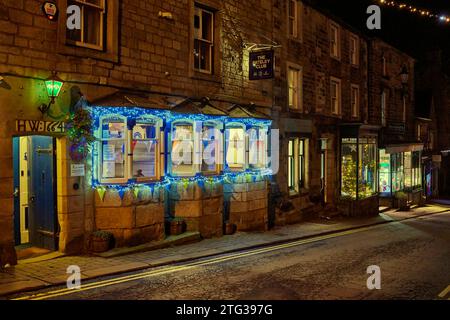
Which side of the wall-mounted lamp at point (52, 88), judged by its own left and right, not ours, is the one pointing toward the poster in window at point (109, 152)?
left

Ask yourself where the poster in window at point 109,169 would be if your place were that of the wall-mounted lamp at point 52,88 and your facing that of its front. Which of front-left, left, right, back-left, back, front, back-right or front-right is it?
left

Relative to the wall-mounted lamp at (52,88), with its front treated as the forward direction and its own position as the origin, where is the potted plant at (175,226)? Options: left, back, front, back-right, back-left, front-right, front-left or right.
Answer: left

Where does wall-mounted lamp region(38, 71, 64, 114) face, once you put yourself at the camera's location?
facing the viewer and to the right of the viewer

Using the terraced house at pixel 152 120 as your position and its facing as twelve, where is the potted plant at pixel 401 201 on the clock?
The potted plant is roughly at 9 o'clock from the terraced house.

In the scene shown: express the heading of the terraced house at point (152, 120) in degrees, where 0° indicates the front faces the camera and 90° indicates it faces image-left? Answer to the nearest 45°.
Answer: approximately 315°
